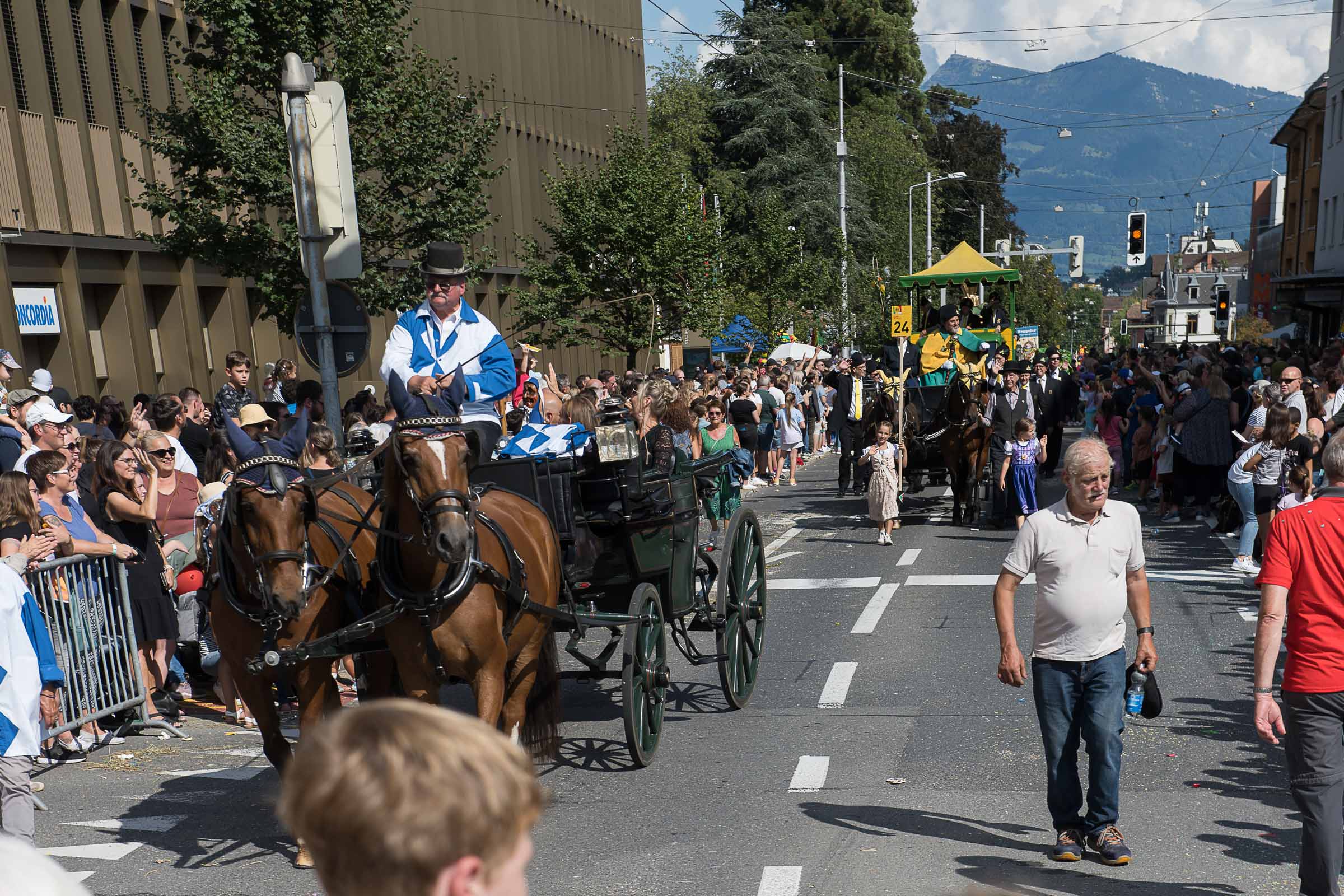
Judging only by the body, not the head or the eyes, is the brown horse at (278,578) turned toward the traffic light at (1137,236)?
no

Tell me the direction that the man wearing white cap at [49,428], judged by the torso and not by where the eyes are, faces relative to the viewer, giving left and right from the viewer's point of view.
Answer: facing to the right of the viewer

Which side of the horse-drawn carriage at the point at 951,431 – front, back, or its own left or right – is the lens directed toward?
front

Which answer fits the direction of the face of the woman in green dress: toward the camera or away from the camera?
toward the camera

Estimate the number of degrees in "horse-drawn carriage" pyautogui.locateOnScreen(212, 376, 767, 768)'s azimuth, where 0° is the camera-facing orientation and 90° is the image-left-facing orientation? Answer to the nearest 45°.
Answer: approximately 45°

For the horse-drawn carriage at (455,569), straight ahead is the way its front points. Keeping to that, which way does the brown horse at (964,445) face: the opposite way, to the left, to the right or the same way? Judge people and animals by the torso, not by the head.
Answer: the same way

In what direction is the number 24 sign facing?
toward the camera

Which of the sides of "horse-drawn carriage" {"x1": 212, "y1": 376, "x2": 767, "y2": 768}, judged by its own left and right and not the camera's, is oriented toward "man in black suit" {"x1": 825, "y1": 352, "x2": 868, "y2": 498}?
back

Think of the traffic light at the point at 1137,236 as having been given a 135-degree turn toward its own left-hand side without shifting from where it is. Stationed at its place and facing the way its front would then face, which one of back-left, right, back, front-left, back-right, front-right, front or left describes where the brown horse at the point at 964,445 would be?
back-right

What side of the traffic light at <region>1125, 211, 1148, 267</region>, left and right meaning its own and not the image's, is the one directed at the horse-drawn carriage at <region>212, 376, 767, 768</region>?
front

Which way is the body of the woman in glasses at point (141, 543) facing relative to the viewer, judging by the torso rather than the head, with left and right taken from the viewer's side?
facing to the right of the viewer

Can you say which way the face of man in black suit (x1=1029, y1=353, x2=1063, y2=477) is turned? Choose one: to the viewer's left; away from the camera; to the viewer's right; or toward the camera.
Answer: toward the camera

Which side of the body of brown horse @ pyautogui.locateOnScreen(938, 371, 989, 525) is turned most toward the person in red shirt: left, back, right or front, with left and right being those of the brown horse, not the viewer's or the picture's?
front
